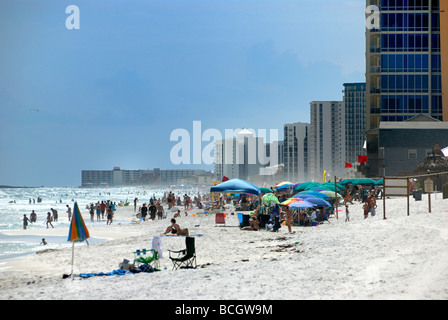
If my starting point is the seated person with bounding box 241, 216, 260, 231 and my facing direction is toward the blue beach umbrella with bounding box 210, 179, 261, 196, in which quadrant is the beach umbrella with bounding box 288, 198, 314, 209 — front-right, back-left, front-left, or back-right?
front-right

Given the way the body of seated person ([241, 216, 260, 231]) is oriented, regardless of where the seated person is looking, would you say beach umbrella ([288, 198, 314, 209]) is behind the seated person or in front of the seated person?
behind

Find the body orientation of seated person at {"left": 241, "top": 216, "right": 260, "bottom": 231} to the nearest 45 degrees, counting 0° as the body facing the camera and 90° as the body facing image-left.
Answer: approximately 90°

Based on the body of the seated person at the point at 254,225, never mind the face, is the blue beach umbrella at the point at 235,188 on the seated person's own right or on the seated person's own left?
on the seated person's own right

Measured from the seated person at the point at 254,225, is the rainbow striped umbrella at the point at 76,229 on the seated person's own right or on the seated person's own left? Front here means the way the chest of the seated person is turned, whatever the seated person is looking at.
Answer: on the seated person's own left
